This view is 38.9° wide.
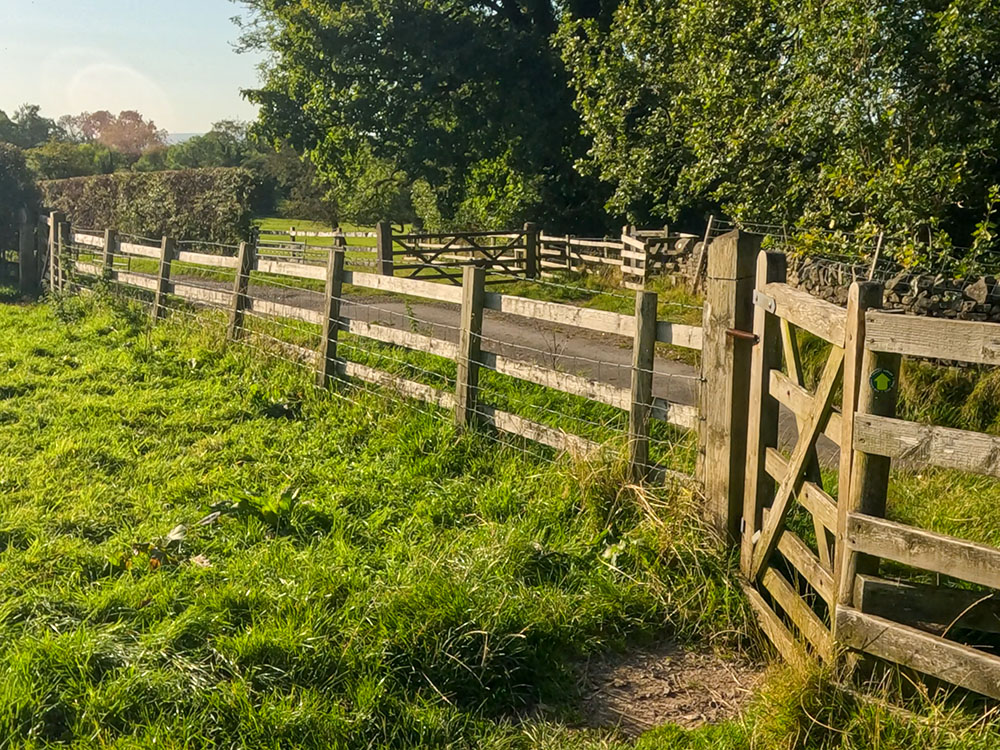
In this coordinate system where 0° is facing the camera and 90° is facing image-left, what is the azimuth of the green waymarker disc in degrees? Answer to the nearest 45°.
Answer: approximately 0°

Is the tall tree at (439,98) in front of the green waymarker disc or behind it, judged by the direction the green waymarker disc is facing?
behind

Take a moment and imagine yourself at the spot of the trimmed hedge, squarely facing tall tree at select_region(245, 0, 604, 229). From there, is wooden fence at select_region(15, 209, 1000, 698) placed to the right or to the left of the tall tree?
right

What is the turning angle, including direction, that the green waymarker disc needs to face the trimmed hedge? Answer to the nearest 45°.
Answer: approximately 135° to its right
